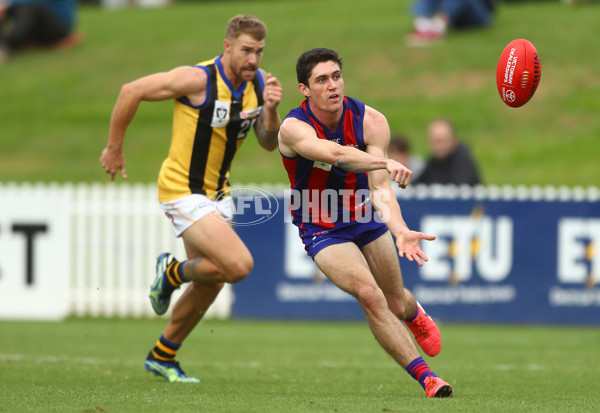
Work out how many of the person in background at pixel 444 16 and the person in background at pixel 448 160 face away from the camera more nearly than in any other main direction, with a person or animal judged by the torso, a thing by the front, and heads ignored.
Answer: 0

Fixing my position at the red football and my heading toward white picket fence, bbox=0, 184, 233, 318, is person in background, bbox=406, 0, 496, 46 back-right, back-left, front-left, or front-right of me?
front-right

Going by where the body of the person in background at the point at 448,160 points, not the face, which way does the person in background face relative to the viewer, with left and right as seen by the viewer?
facing the viewer and to the left of the viewer

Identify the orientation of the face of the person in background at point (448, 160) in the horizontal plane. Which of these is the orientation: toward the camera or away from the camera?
toward the camera

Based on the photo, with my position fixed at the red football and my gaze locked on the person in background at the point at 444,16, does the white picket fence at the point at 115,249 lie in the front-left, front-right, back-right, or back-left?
front-left

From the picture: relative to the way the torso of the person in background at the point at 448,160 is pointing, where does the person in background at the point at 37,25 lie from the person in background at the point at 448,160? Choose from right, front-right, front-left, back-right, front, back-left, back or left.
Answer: right

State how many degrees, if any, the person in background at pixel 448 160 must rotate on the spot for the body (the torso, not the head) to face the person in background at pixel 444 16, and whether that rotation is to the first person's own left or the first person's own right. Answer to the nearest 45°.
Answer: approximately 135° to the first person's own right
